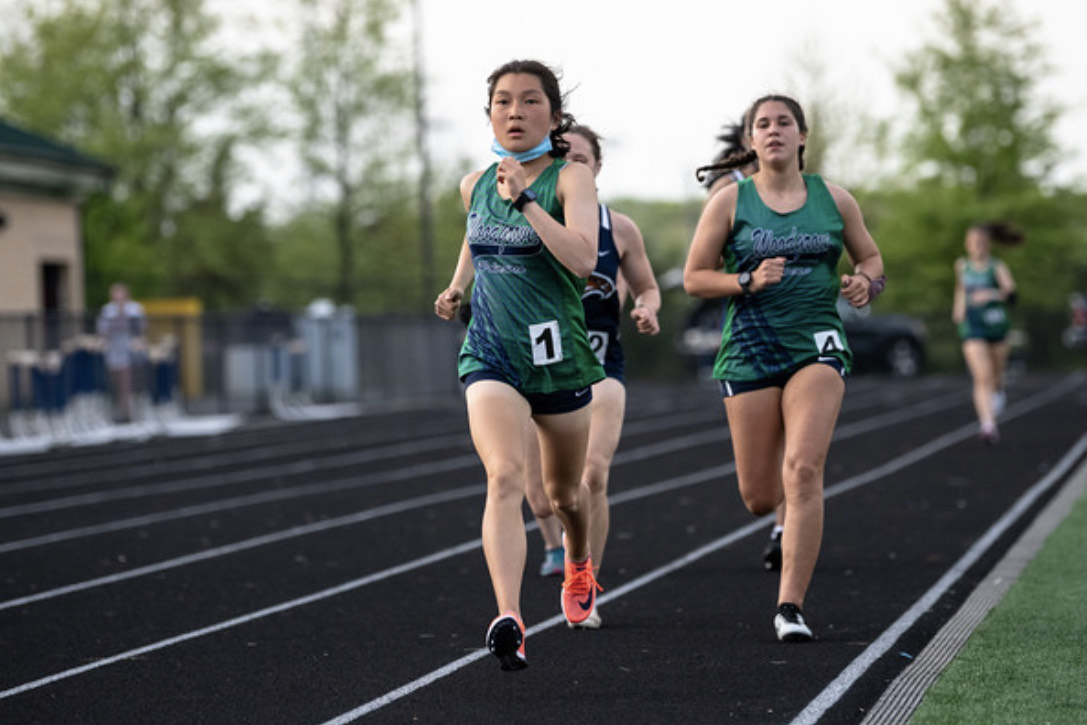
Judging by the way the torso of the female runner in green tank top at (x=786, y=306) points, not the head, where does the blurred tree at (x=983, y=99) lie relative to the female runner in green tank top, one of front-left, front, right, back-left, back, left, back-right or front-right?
back

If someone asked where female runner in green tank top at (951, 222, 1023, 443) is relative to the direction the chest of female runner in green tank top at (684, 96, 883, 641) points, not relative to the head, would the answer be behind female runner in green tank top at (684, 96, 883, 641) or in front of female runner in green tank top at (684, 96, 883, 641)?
behind

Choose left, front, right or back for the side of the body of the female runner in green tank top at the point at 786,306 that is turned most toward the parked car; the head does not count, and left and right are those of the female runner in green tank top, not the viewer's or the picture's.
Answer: back

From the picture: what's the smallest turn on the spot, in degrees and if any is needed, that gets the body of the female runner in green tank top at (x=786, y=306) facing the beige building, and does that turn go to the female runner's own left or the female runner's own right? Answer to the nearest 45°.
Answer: approximately 135° to the female runner's own right

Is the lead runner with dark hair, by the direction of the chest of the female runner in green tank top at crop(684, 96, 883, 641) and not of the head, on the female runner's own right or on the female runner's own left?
on the female runner's own right

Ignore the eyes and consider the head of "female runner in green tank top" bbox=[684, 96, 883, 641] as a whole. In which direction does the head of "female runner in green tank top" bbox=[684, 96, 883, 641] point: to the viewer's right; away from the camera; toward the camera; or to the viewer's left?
toward the camera

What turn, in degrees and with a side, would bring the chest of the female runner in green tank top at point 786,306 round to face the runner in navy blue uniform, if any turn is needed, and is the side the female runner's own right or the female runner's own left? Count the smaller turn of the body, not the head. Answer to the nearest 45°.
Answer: approximately 135° to the female runner's own right

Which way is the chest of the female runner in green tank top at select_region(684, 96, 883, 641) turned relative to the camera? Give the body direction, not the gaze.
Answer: toward the camera

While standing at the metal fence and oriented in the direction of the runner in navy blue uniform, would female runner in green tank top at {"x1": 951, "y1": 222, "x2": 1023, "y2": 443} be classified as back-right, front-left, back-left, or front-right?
front-left

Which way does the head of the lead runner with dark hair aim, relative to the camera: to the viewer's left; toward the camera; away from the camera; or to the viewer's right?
toward the camera
